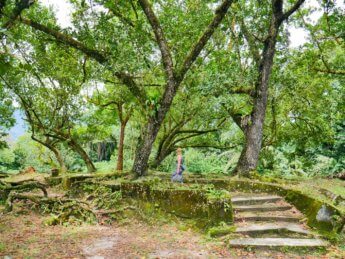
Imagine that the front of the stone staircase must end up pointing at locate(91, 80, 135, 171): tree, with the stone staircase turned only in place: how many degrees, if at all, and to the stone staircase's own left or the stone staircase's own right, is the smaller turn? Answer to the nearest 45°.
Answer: approximately 135° to the stone staircase's own right

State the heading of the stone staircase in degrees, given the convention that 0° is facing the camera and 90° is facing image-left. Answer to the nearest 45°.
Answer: approximately 0°

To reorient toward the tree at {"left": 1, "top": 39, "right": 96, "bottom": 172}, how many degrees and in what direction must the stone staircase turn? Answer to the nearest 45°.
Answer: approximately 90° to its right
